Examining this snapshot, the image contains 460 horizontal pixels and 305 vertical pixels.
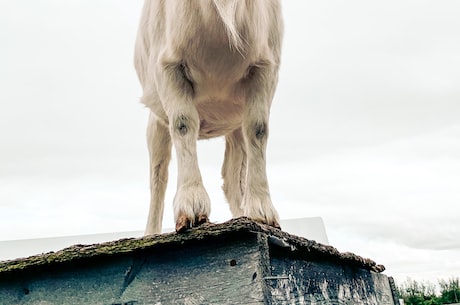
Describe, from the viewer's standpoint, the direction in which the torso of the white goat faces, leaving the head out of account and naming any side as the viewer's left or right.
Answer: facing the viewer
